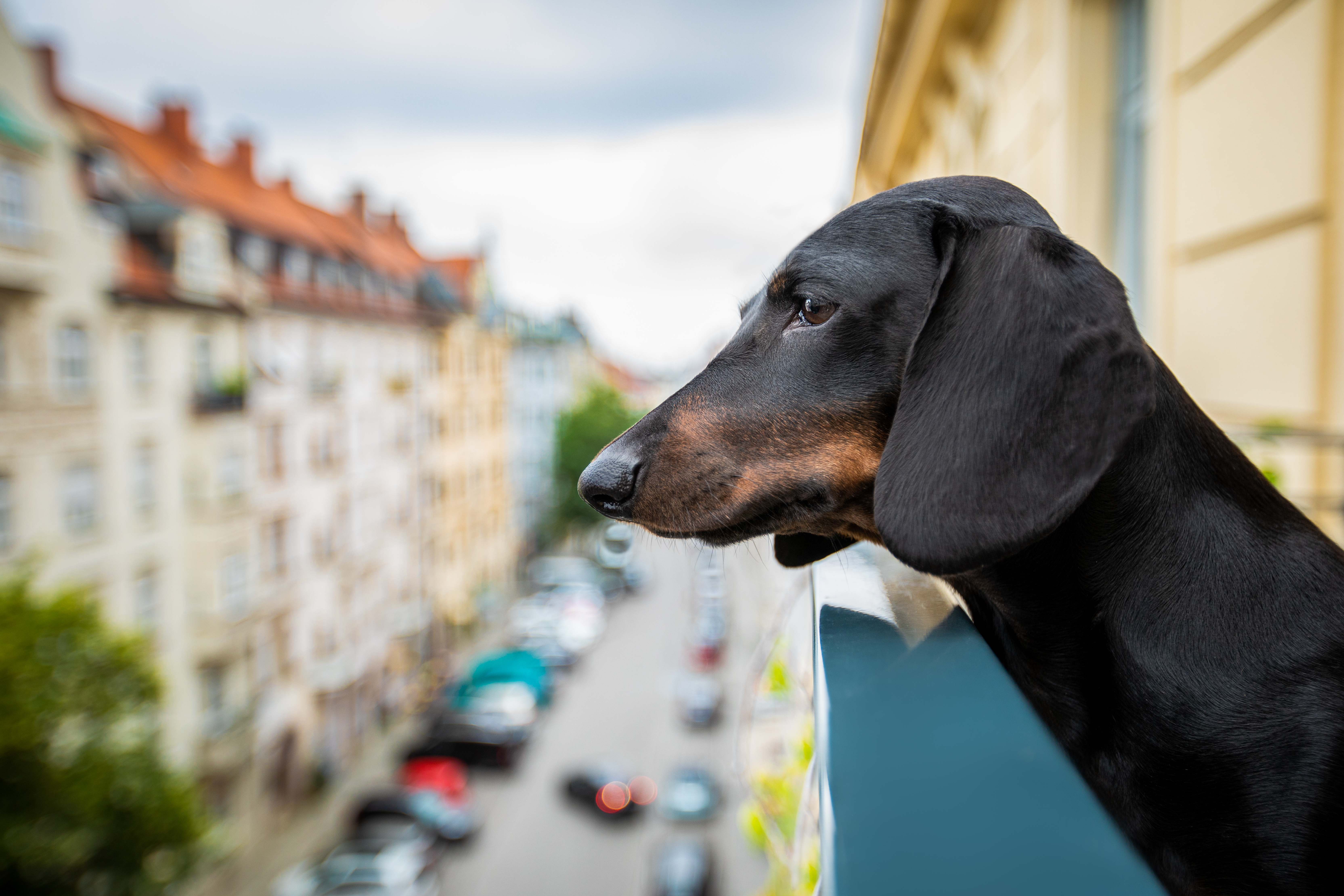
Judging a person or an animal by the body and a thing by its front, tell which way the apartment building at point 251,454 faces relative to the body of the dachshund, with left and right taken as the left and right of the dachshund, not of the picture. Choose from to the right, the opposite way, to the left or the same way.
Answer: the opposite way

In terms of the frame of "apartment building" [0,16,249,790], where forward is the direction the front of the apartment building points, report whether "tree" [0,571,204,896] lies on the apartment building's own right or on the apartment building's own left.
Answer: on the apartment building's own right

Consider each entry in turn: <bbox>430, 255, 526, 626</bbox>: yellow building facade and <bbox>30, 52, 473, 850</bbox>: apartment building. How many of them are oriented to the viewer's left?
0

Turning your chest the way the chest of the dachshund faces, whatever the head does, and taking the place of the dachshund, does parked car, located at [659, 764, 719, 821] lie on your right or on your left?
on your right

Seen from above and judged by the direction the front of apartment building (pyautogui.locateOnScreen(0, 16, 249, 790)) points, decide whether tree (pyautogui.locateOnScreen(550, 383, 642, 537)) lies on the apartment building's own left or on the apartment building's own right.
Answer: on the apartment building's own left

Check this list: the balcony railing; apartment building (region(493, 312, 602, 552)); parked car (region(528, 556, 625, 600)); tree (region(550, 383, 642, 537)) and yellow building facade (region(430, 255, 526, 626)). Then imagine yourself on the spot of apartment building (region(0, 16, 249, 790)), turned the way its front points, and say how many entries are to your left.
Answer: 4

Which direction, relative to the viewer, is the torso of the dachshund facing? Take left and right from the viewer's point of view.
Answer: facing to the left of the viewer
